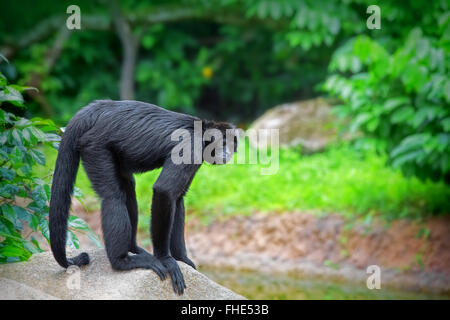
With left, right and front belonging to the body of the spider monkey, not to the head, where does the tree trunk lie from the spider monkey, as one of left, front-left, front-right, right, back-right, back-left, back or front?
left

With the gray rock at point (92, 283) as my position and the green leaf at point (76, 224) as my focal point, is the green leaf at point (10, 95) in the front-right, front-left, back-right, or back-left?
front-left

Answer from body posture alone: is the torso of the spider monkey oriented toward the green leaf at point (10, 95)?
no

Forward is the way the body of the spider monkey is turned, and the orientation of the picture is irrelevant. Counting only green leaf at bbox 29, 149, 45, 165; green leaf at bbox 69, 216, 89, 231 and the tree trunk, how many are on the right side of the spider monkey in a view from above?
0

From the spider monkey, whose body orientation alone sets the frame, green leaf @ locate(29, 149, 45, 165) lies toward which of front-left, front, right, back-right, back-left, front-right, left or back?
back-left

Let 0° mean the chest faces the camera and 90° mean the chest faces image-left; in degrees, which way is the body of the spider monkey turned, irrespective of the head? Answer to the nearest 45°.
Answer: approximately 270°
